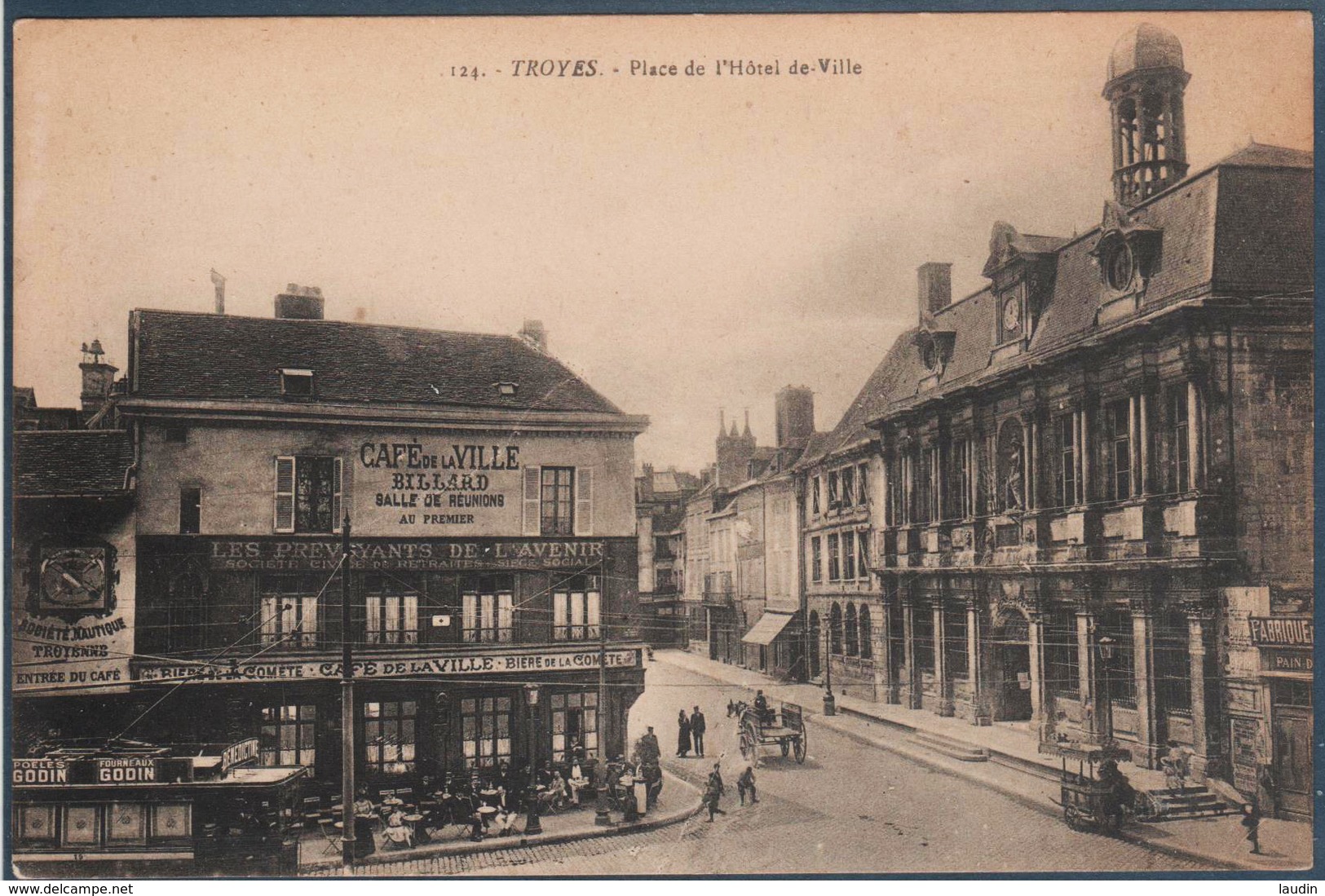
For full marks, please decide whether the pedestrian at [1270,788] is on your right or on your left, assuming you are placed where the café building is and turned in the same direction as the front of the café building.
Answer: on your left

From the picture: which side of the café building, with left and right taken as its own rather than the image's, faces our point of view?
front

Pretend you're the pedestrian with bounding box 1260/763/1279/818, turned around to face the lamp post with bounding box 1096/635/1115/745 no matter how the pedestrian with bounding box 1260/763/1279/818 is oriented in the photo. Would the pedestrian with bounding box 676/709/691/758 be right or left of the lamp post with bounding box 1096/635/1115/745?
left

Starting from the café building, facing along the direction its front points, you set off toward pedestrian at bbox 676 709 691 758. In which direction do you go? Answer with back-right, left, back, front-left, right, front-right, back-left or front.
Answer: left

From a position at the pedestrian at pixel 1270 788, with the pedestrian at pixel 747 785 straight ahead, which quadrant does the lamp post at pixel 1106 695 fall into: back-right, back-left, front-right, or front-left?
front-right

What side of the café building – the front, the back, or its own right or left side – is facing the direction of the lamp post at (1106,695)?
left

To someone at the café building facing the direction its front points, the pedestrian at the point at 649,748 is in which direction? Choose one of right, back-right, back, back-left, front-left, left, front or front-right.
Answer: left

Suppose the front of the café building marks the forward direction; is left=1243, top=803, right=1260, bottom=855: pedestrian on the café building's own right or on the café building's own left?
on the café building's own left

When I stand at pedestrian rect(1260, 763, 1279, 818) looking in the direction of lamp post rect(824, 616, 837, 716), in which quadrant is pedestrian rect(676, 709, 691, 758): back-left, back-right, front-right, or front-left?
front-left
